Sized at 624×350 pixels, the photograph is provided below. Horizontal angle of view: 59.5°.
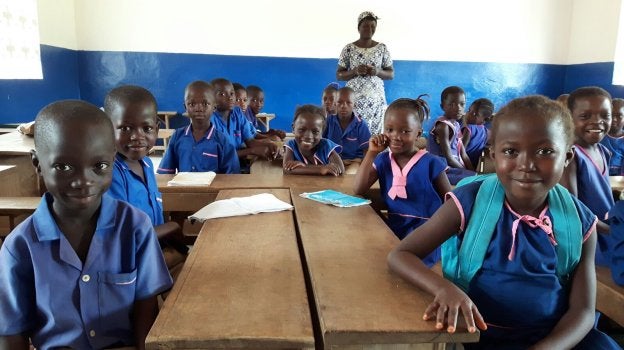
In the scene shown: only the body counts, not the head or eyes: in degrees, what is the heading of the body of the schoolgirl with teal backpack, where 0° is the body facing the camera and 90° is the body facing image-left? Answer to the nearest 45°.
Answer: approximately 0°

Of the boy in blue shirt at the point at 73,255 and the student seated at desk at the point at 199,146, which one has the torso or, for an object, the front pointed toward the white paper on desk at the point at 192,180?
the student seated at desk

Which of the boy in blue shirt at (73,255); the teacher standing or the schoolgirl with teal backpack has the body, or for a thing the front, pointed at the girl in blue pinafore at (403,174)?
the teacher standing

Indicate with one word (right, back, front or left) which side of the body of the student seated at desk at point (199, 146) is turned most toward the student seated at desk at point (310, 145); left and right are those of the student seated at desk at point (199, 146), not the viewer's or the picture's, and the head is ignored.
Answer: left

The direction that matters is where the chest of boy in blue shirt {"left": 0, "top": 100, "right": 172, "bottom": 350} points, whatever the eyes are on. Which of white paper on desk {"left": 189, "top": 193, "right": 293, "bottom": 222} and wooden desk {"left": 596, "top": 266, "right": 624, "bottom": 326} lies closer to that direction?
the wooden desk
